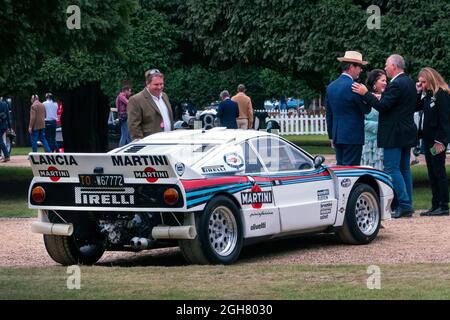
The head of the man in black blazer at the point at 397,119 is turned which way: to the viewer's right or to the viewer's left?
to the viewer's left

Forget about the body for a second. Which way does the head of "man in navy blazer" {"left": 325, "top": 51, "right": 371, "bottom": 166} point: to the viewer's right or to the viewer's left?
to the viewer's right

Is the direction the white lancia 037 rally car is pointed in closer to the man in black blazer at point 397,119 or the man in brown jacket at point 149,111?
the man in black blazer

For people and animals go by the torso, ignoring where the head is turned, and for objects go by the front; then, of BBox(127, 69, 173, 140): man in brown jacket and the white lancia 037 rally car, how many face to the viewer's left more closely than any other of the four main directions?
0

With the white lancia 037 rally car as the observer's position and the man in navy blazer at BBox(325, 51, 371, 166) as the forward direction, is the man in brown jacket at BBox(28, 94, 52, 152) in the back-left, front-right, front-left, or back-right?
front-left

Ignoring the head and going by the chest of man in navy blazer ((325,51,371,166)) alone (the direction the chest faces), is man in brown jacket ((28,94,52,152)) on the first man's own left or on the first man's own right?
on the first man's own left

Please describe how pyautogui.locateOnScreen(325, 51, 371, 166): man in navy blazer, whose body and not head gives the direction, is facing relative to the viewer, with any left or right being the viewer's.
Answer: facing away from the viewer and to the right of the viewer

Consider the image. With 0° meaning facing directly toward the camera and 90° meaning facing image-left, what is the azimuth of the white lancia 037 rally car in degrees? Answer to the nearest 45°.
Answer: approximately 225°

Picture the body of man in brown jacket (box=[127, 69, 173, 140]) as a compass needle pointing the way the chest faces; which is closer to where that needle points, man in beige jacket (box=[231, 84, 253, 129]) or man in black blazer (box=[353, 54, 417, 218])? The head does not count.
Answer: the man in black blazer

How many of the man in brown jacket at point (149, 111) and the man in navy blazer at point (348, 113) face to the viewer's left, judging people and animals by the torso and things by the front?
0

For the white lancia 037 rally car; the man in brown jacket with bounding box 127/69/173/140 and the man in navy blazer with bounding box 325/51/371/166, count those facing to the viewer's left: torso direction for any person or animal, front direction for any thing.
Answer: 0

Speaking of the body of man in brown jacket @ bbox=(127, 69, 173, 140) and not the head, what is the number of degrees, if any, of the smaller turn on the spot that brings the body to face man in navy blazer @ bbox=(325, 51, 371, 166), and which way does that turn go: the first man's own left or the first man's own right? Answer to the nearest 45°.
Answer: approximately 45° to the first man's own left
